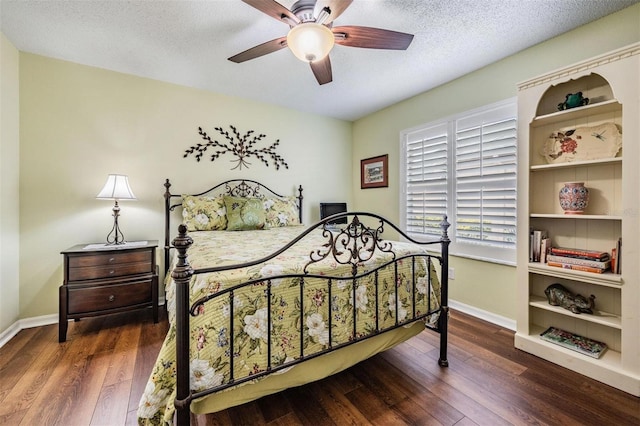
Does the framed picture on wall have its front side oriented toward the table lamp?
yes

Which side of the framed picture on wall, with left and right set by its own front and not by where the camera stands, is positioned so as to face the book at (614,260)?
left

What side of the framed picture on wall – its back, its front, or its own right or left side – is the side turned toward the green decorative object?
left

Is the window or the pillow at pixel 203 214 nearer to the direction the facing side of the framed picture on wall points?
the pillow

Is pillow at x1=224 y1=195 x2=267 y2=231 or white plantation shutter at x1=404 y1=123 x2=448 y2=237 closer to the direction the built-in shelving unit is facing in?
the pillow

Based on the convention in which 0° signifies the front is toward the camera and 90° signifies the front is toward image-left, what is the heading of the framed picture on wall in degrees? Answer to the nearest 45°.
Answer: approximately 45°

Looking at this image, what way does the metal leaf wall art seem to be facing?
toward the camera

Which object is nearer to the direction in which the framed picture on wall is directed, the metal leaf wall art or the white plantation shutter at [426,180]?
the metal leaf wall art

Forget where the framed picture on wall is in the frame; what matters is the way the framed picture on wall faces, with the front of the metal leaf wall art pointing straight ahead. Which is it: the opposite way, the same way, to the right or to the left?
to the right

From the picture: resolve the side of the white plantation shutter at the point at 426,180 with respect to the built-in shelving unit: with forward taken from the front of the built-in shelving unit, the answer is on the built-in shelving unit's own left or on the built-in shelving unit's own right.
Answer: on the built-in shelving unit's own right

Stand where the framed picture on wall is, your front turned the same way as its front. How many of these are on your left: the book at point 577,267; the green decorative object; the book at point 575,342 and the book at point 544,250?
4

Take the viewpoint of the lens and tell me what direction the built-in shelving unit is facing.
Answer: facing the viewer and to the left of the viewer
